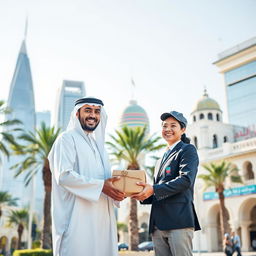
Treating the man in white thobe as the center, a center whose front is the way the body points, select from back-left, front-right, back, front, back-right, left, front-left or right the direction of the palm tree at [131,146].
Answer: back-left

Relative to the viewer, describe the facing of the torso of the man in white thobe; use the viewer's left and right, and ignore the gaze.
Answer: facing the viewer and to the right of the viewer

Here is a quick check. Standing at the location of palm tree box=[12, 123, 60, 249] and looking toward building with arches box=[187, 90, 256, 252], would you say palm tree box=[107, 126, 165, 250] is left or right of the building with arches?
right

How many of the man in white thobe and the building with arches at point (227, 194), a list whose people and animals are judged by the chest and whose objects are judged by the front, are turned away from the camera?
0

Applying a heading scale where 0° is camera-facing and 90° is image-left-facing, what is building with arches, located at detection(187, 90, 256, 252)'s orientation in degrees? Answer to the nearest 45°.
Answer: approximately 45°
